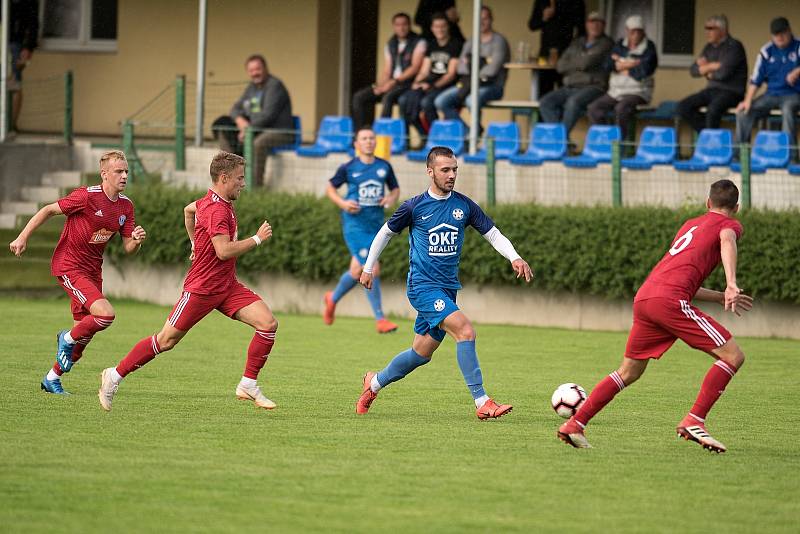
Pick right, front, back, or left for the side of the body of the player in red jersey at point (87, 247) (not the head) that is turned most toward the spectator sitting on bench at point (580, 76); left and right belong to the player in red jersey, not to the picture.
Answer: left

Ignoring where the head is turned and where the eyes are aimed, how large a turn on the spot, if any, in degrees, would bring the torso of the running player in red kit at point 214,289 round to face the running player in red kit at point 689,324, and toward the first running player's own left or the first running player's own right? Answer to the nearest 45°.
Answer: approximately 45° to the first running player's own right

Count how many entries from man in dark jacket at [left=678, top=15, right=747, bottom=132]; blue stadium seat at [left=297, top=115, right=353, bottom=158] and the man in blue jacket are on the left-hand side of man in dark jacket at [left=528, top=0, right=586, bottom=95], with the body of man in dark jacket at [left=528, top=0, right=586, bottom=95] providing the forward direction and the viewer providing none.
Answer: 2

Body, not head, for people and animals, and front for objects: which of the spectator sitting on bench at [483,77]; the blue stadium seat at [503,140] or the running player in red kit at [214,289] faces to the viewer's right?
the running player in red kit

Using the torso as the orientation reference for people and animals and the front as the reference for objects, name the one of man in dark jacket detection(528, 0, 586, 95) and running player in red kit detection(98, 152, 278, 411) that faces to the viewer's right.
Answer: the running player in red kit

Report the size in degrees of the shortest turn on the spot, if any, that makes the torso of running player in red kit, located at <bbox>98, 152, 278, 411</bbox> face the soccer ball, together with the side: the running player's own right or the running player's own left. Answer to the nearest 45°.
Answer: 0° — they already face it

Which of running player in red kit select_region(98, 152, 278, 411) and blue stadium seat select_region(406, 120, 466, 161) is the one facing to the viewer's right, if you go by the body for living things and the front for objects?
the running player in red kit

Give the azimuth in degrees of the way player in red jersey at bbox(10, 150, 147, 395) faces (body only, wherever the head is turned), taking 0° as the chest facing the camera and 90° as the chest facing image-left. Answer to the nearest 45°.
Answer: approximately 315°

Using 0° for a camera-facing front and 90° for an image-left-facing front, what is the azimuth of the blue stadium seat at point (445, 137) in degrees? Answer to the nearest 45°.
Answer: approximately 45°
